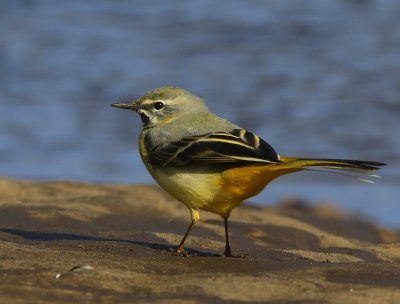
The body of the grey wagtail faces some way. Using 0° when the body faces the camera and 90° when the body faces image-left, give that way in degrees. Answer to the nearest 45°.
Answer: approximately 90°
